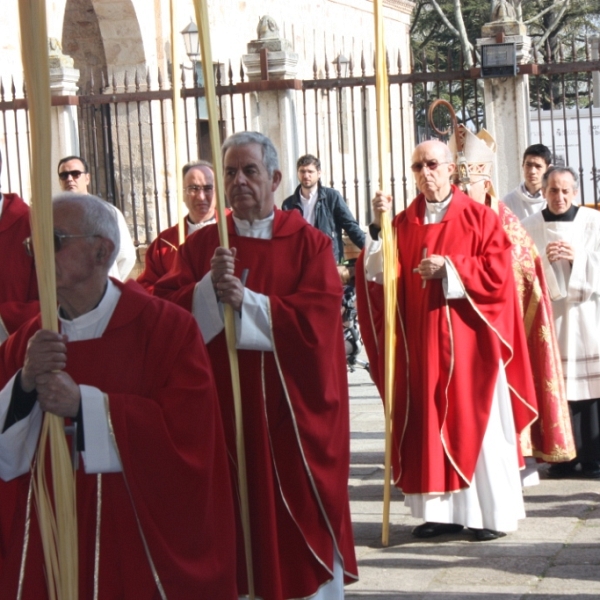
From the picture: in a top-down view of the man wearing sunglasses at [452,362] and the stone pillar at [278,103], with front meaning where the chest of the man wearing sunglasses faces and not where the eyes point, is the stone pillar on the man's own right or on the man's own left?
on the man's own right

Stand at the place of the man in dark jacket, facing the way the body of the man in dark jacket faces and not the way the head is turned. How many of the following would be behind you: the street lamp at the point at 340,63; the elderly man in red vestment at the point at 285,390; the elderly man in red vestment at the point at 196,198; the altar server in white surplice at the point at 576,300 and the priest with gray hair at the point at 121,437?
1

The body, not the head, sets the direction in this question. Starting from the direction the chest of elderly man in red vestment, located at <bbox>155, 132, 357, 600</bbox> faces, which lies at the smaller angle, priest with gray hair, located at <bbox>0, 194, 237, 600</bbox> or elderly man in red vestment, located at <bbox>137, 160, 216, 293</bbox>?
the priest with gray hair

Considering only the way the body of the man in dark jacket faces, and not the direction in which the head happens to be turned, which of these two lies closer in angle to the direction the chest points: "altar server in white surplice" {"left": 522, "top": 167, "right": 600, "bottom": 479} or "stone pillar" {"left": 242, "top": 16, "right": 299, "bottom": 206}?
the altar server in white surplice

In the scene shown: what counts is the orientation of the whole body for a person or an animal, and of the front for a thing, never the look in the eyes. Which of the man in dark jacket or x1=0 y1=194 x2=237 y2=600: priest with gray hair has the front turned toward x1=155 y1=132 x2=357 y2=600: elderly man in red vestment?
the man in dark jacket

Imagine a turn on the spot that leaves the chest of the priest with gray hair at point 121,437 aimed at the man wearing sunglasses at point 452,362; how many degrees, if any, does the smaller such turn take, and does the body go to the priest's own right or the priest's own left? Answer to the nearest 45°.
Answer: approximately 180°

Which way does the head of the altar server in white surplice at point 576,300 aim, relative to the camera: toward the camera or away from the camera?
toward the camera

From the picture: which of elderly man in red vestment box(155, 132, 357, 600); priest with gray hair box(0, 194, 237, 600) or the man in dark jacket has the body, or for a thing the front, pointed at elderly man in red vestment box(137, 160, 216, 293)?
the man in dark jacket

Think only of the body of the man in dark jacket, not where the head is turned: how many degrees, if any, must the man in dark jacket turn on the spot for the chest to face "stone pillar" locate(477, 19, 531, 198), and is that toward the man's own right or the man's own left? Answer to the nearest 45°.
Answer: approximately 135° to the man's own left

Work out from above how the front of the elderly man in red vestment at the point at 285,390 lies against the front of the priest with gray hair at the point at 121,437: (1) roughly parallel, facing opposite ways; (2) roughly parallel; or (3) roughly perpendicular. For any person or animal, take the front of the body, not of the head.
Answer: roughly parallel

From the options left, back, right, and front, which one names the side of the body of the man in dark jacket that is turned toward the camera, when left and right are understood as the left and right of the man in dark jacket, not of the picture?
front

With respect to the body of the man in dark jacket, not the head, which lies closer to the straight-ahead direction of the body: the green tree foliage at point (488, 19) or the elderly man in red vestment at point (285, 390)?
the elderly man in red vestment

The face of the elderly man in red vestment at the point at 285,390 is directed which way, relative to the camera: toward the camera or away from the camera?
toward the camera

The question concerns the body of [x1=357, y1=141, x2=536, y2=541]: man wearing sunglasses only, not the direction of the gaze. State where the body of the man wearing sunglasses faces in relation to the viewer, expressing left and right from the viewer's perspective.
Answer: facing the viewer and to the left of the viewer
